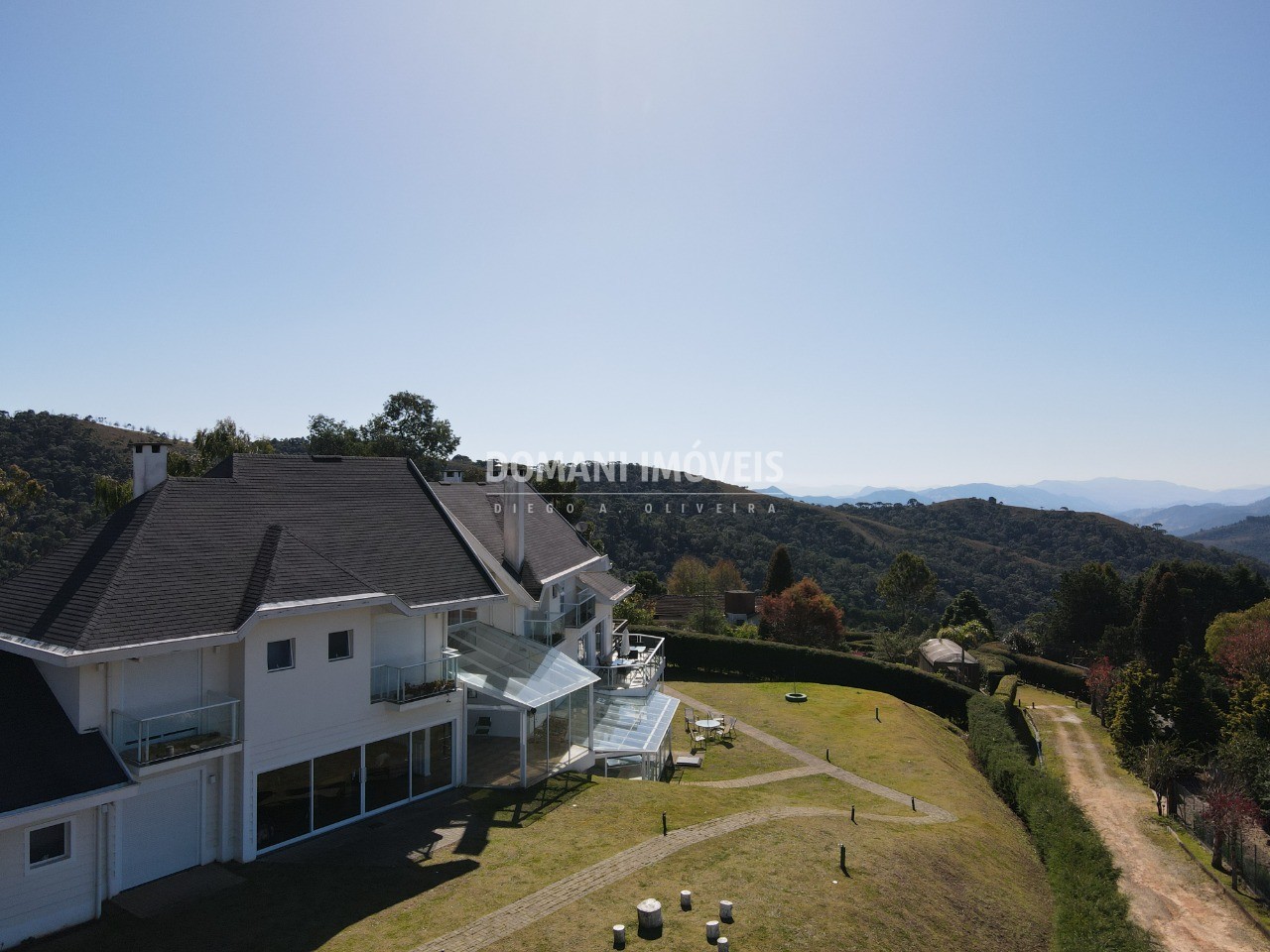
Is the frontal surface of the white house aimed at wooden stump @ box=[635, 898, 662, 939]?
yes

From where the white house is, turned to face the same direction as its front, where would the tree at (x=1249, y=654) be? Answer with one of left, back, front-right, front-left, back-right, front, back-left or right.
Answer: front-left

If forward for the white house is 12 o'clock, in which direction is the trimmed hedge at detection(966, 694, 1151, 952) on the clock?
The trimmed hedge is roughly at 11 o'clock from the white house.

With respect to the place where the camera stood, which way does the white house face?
facing the viewer and to the right of the viewer

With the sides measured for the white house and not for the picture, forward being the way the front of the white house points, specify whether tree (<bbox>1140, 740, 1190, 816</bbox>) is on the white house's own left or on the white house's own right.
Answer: on the white house's own left

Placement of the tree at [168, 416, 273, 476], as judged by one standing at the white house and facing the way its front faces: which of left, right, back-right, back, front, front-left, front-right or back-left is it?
back-left

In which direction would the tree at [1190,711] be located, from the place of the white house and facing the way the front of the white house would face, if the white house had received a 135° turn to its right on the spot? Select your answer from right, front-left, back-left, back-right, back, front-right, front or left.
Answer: back

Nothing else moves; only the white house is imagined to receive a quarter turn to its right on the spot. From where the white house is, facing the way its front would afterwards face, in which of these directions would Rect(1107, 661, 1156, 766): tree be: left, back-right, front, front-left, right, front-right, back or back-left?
back-left
